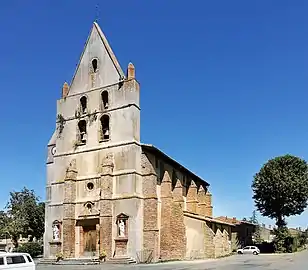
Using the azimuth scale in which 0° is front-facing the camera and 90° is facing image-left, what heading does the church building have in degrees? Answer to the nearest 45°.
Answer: approximately 45°

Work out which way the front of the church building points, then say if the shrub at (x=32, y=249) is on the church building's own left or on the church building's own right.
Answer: on the church building's own right
